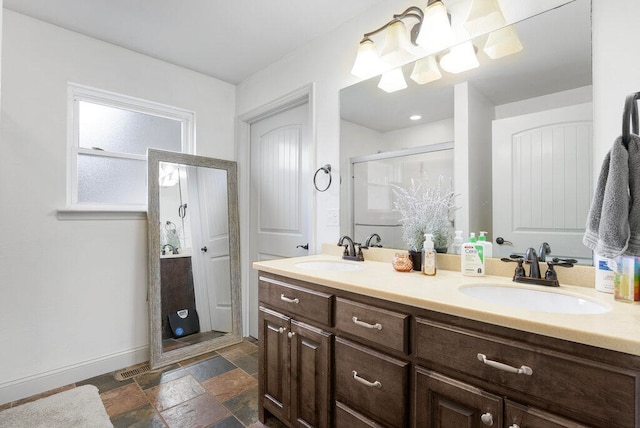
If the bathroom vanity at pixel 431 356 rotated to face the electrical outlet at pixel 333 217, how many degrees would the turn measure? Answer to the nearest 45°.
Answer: approximately 90° to its right

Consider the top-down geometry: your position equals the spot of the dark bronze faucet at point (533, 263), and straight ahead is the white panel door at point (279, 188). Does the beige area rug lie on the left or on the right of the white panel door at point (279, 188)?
left

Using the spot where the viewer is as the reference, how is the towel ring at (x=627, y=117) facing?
facing to the left of the viewer

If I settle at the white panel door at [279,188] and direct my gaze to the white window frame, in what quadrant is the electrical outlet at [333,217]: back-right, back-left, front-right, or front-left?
back-left

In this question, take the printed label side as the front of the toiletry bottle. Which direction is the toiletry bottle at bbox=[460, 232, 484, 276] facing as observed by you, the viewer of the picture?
facing the viewer

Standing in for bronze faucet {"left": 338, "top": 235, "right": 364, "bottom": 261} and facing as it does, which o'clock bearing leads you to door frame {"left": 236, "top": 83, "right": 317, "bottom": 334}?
The door frame is roughly at 3 o'clock from the bronze faucet.

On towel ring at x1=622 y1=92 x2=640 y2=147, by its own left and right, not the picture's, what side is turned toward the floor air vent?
front

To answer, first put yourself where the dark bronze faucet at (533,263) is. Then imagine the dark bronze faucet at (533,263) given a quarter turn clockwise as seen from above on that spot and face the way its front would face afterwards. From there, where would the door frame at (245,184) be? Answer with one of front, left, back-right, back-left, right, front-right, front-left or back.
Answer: front-left

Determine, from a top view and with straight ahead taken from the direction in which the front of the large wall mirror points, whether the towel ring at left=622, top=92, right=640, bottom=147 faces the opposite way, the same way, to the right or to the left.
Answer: to the right

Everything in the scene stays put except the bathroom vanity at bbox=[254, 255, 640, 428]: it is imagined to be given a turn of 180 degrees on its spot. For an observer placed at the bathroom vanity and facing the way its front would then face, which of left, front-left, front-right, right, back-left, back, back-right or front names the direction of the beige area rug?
back-left

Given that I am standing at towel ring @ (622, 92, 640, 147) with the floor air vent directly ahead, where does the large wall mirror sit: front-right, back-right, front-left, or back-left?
front-right

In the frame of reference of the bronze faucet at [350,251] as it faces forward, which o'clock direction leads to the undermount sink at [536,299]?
The undermount sink is roughly at 9 o'clock from the bronze faucet.

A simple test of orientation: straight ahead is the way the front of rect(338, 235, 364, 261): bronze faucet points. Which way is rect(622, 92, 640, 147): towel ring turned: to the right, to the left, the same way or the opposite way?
to the right

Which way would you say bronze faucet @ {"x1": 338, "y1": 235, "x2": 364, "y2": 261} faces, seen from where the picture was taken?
facing the viewer and to the left of the viewer

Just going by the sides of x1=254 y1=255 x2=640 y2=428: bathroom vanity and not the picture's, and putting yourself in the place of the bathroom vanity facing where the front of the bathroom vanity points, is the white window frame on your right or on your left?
on your right
